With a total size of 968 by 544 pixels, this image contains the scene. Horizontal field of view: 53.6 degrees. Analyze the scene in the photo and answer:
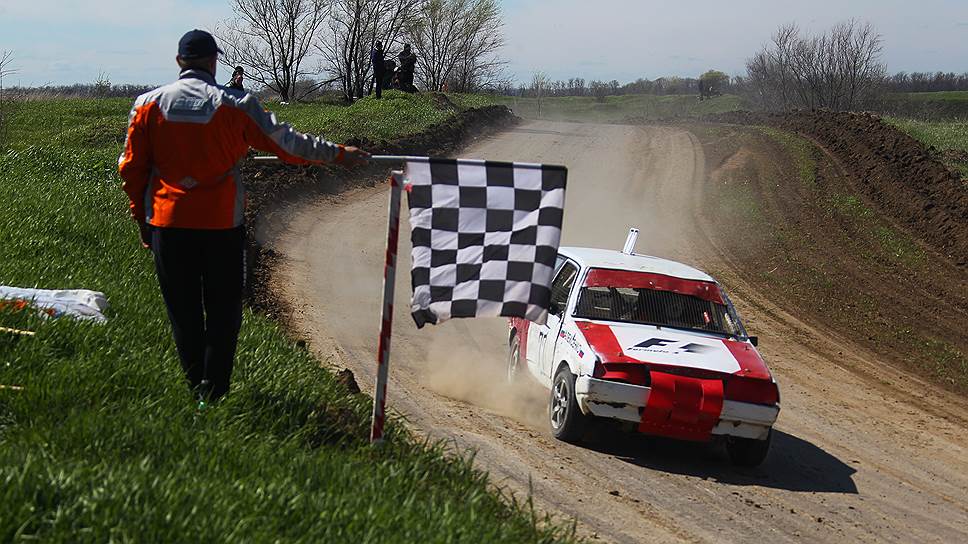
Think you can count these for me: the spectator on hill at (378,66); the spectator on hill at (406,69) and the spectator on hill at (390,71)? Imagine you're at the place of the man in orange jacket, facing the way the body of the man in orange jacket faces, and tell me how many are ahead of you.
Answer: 3

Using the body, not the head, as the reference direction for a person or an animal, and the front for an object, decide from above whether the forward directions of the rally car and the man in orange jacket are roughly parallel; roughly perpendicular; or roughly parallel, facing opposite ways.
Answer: roughly parallel, facing opposite ways

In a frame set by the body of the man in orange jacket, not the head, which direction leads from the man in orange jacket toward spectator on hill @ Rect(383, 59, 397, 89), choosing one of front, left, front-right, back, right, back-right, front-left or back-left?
front

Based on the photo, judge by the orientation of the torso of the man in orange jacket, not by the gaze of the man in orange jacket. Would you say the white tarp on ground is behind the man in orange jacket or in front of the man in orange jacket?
in front

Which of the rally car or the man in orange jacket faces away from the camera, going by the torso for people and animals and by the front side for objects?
the man in orange jacket

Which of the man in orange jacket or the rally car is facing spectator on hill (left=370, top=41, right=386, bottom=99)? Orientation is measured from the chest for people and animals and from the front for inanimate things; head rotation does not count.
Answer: the man in orange jacket

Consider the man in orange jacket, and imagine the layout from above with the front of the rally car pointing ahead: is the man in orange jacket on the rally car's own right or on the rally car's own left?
on the rally car's own right

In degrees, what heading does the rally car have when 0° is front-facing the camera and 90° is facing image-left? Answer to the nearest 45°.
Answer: approximately 315°

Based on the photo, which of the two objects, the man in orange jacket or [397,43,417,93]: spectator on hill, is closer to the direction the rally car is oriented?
the man in orange jacket

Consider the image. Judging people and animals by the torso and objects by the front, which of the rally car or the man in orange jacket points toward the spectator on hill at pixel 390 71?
the man in orange jacket

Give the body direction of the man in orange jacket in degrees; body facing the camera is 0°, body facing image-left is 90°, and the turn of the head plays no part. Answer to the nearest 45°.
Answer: approximately 180°

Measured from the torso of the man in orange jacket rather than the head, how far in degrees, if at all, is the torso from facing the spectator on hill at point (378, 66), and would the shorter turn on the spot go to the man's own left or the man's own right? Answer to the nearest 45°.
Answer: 0° — they already face them

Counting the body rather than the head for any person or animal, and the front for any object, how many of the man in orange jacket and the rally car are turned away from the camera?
1

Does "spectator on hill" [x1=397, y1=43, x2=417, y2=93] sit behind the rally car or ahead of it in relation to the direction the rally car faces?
behind

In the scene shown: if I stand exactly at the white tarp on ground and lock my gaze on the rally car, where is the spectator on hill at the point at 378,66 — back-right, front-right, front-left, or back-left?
front-left

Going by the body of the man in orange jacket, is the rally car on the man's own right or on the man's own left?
on the man's own right
